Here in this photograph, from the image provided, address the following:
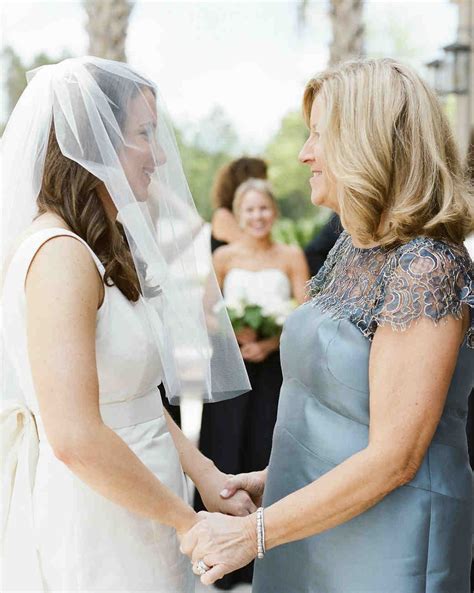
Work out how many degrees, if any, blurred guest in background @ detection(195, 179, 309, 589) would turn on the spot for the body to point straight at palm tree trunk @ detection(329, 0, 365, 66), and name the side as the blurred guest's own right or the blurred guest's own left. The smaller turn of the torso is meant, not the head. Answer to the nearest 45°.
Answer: approximately 180°

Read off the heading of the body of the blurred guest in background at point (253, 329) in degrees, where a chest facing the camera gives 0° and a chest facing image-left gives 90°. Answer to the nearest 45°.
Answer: approximately 0°

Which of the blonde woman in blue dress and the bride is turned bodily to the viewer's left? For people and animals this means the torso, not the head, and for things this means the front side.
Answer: the blonde woman in blue dress

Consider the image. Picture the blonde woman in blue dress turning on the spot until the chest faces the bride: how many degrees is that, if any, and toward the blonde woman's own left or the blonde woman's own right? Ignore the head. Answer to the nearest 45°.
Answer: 0° — they already face them

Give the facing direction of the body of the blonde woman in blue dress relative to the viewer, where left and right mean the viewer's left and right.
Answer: facing to the left of the viewer

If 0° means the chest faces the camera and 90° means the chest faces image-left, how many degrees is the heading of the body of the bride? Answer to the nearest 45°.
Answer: approximately 270°

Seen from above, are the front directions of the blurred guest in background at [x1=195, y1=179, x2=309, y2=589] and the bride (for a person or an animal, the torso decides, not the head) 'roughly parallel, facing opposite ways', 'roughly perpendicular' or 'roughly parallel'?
roughly perpendicular

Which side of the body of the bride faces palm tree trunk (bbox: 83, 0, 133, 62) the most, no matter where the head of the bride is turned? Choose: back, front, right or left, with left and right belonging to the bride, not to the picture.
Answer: left

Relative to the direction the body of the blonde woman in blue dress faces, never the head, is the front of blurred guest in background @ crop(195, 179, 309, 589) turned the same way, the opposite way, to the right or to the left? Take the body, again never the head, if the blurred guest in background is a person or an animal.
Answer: to the left

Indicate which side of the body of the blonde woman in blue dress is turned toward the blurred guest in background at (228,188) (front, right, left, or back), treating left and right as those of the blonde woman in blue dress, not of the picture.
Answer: right

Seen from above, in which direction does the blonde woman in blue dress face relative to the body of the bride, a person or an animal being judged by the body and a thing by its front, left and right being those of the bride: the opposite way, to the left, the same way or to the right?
the opposite way
